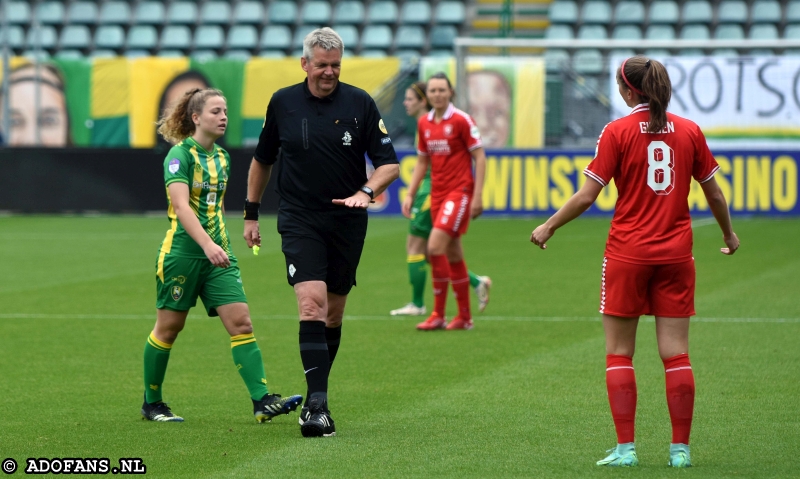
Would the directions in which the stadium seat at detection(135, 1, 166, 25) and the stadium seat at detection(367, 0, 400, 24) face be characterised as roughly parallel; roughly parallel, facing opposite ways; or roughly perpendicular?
roughly parallel

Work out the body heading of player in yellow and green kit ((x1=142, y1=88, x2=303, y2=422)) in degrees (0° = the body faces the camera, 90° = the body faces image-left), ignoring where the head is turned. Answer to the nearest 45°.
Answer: approximately 315°

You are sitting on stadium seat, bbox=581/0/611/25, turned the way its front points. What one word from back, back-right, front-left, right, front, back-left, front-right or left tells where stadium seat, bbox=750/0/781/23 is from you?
left

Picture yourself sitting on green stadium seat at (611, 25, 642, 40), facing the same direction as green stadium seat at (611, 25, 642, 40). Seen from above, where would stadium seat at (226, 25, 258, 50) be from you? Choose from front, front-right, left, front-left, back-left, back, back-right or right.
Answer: right

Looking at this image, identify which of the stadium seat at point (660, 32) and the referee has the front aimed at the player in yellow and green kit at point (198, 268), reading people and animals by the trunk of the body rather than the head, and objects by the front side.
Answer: the stadium seat

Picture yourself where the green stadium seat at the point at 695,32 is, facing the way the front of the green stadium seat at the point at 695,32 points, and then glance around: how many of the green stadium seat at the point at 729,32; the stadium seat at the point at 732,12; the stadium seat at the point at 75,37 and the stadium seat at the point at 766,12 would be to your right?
1

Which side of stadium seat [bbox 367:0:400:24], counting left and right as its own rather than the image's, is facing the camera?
front

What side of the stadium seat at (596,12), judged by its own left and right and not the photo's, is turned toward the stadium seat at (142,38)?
right

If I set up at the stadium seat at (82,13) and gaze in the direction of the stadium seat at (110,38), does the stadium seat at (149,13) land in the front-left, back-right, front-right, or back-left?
front-left

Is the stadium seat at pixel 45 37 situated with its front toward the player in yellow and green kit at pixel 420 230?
yes

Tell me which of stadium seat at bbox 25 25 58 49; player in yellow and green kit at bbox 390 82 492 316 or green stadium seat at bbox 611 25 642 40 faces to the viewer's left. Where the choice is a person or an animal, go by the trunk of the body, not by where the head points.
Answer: the player in yellow and green kit

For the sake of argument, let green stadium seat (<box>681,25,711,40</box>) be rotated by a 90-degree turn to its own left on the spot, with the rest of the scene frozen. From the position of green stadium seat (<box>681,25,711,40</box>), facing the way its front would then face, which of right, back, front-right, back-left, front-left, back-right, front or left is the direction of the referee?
right

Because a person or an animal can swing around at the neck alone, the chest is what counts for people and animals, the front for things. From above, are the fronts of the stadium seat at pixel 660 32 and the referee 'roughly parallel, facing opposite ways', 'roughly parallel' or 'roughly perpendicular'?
roughly parallel

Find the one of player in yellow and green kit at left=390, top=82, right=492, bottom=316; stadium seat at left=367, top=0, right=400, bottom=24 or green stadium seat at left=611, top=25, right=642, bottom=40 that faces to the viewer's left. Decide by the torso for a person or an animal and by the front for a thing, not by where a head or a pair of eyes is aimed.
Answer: the player in yellow and green kit

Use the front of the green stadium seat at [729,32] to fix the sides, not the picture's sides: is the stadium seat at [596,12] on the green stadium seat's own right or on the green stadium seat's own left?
on the green stadium seat's own right

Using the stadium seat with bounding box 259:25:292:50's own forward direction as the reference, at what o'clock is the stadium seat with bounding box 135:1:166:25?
the stadium seat with bounding box 135:1:166:25 is roughly at 4 o'clock from the stadium seat with bounding box 259:25:292:50.

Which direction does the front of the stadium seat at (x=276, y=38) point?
toward the camera

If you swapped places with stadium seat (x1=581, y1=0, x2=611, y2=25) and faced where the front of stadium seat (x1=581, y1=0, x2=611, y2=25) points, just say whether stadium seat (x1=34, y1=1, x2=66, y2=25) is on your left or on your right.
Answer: on your right

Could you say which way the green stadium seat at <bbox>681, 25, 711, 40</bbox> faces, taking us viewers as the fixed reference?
facing the viewer

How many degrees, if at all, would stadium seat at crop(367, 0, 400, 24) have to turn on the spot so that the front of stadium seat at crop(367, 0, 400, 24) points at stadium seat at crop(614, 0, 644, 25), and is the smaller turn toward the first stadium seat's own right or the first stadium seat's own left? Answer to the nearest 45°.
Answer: approximately 90° to the first stadium seat's own left
